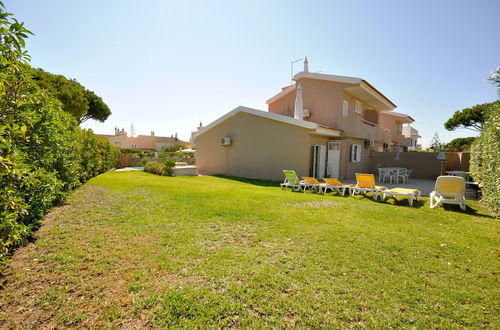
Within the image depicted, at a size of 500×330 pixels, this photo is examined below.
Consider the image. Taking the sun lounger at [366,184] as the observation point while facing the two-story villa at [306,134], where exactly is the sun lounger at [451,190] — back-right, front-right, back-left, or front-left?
back-right

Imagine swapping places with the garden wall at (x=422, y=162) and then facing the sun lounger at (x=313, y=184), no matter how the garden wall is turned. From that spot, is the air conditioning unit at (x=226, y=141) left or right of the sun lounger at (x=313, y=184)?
right

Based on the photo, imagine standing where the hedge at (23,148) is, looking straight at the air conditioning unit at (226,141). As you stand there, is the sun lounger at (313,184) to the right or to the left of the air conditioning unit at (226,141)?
right

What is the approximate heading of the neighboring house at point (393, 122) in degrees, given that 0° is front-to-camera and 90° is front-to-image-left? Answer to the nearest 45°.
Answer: approximately 315°

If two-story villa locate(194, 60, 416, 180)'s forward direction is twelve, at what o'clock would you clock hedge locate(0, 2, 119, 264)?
The hedge is roughly at 2 o'clock from the two-story villa.

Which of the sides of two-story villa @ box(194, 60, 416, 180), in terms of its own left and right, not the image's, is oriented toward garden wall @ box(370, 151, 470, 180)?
left
